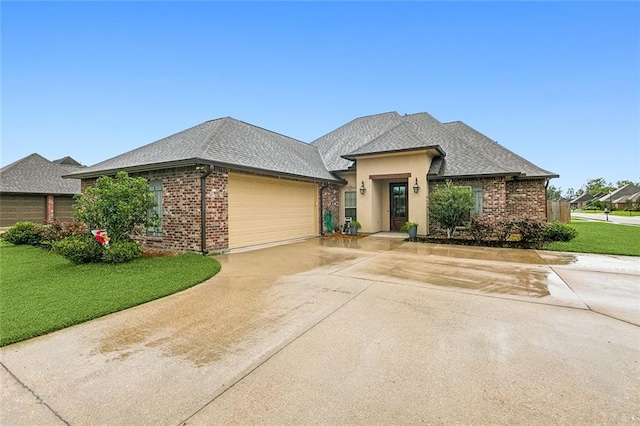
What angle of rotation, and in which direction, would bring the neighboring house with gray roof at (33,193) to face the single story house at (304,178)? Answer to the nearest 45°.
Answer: approximately 45° to its left

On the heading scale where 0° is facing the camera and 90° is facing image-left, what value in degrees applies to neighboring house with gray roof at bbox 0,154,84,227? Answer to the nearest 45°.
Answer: approximately 0°

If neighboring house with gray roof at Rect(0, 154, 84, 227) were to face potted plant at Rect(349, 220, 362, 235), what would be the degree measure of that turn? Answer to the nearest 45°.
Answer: approximately 45° to its left

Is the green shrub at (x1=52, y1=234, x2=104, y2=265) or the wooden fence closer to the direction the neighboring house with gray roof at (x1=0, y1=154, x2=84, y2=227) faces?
the green shrub

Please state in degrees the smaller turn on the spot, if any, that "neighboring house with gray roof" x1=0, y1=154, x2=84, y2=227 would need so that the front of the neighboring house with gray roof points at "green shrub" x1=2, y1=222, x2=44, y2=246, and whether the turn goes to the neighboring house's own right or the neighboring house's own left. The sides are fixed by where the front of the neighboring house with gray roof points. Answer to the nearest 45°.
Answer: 0° — it already faces it
